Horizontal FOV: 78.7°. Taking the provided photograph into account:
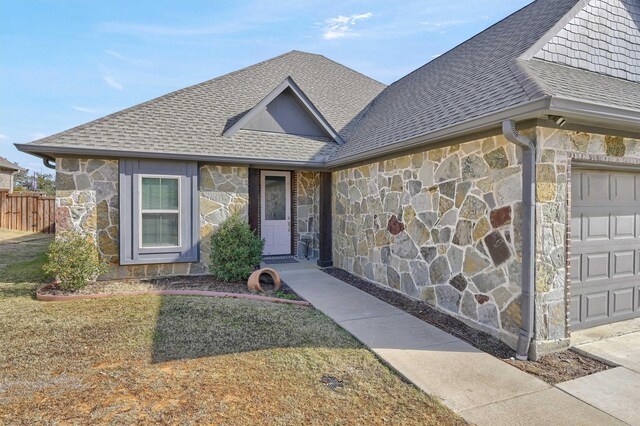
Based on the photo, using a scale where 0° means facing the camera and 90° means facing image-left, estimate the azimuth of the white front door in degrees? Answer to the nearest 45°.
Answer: approximately 0°

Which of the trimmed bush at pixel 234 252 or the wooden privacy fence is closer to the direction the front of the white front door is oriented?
the trimmed bush

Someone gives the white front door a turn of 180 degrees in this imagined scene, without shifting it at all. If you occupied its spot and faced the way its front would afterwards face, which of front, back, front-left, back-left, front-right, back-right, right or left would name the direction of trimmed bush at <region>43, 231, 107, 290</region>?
back-left

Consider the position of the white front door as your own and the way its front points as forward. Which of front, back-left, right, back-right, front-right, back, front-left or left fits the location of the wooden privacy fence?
back-right

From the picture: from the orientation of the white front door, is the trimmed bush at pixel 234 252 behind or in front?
in front
